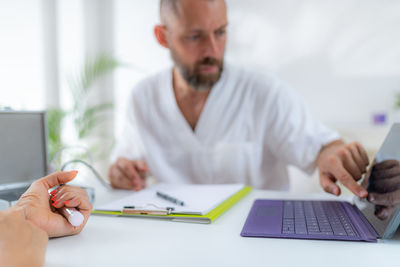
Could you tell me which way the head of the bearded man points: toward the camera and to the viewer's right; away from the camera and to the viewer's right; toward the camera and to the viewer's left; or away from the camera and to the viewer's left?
toward the camera and to the viewer's right

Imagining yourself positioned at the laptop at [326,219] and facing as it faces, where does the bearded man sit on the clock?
The bearded man is roughly at 2 o'clock from the laptop.

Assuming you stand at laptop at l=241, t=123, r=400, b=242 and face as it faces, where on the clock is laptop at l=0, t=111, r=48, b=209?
laptop at l=0, t=111, r=48, b=209 is roughly at 12 o'clock from laptop at l=241, t=123, r=400, b=242.

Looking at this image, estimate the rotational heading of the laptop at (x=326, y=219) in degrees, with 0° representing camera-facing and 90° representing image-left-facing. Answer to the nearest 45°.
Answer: approximately 90°
